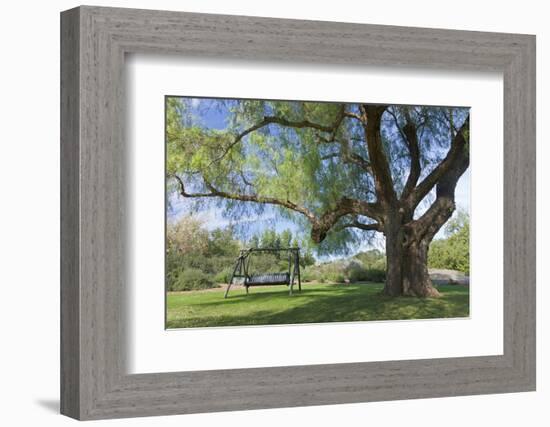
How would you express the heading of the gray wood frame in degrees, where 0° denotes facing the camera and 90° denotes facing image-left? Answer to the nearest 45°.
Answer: approximately 315°
